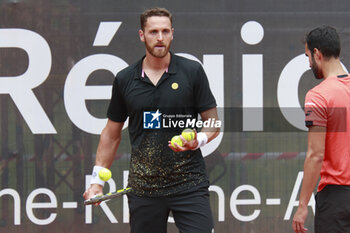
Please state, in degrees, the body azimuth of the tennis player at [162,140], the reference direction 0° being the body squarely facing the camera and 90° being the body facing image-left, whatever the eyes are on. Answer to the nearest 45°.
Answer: approximately 0°

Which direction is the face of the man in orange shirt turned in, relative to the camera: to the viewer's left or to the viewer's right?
to the viewer's left

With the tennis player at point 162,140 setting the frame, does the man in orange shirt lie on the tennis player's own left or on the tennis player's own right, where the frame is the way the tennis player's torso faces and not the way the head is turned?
on the tennis player's own left
